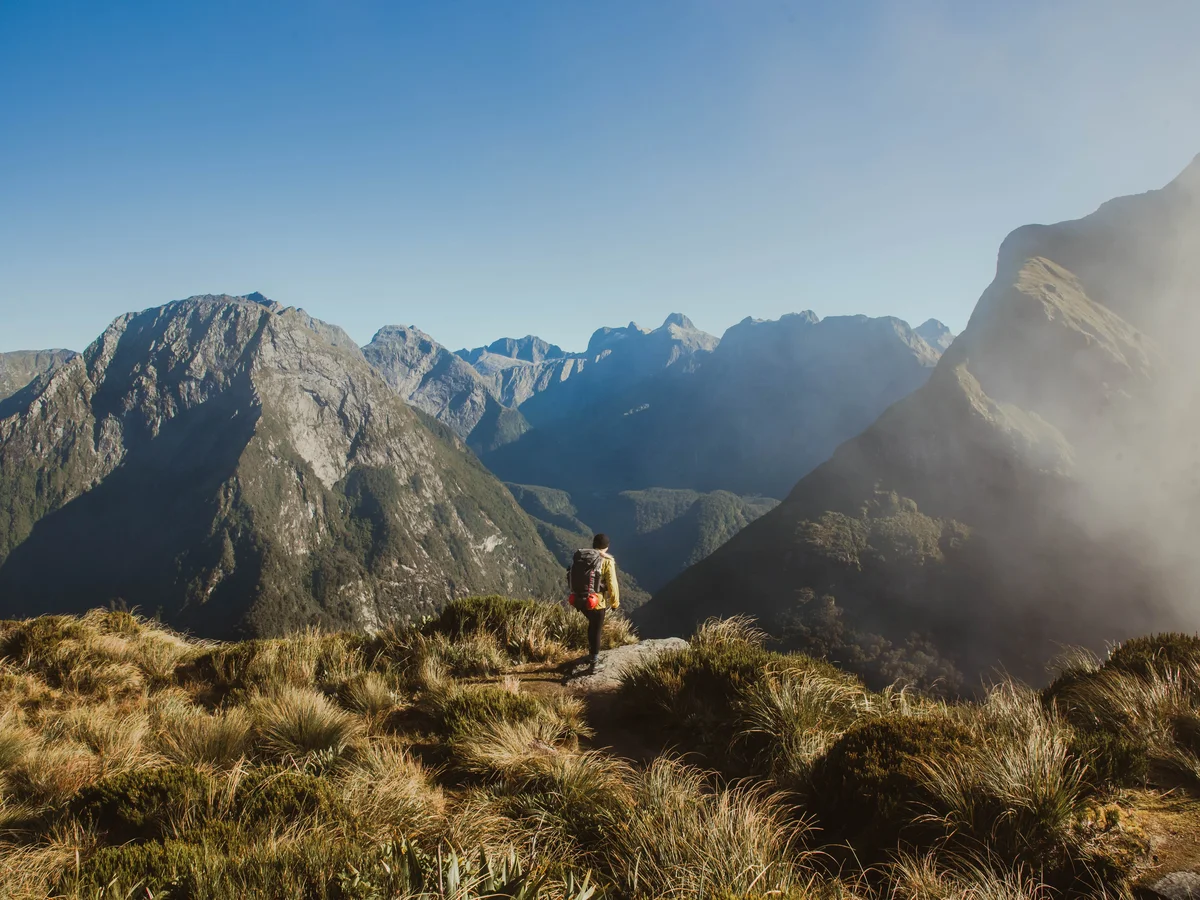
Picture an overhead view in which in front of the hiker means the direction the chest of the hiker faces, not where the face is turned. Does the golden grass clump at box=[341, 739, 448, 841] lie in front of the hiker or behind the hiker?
behind

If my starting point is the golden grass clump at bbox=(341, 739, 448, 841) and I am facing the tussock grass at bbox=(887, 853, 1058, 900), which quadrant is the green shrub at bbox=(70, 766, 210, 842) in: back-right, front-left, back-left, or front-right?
back-right

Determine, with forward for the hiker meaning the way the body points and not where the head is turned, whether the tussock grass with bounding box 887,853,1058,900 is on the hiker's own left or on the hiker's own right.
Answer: on the hiker's own right

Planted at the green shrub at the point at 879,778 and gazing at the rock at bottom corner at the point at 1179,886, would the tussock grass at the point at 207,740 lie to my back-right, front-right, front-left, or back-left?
back-right

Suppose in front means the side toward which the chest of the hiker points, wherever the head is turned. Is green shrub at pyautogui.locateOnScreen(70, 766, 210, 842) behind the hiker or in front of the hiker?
behind

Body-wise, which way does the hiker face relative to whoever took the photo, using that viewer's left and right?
facing away from the viewer and to the right of the viewer

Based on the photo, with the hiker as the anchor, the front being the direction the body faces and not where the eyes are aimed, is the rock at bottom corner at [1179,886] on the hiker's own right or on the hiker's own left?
on the hiker's own right

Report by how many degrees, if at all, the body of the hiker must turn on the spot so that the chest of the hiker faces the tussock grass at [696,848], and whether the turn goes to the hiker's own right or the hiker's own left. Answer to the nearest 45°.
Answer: approximately 135° to the hiker's own right

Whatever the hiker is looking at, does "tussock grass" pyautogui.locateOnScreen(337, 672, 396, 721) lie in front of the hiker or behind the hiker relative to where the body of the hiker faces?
behind
